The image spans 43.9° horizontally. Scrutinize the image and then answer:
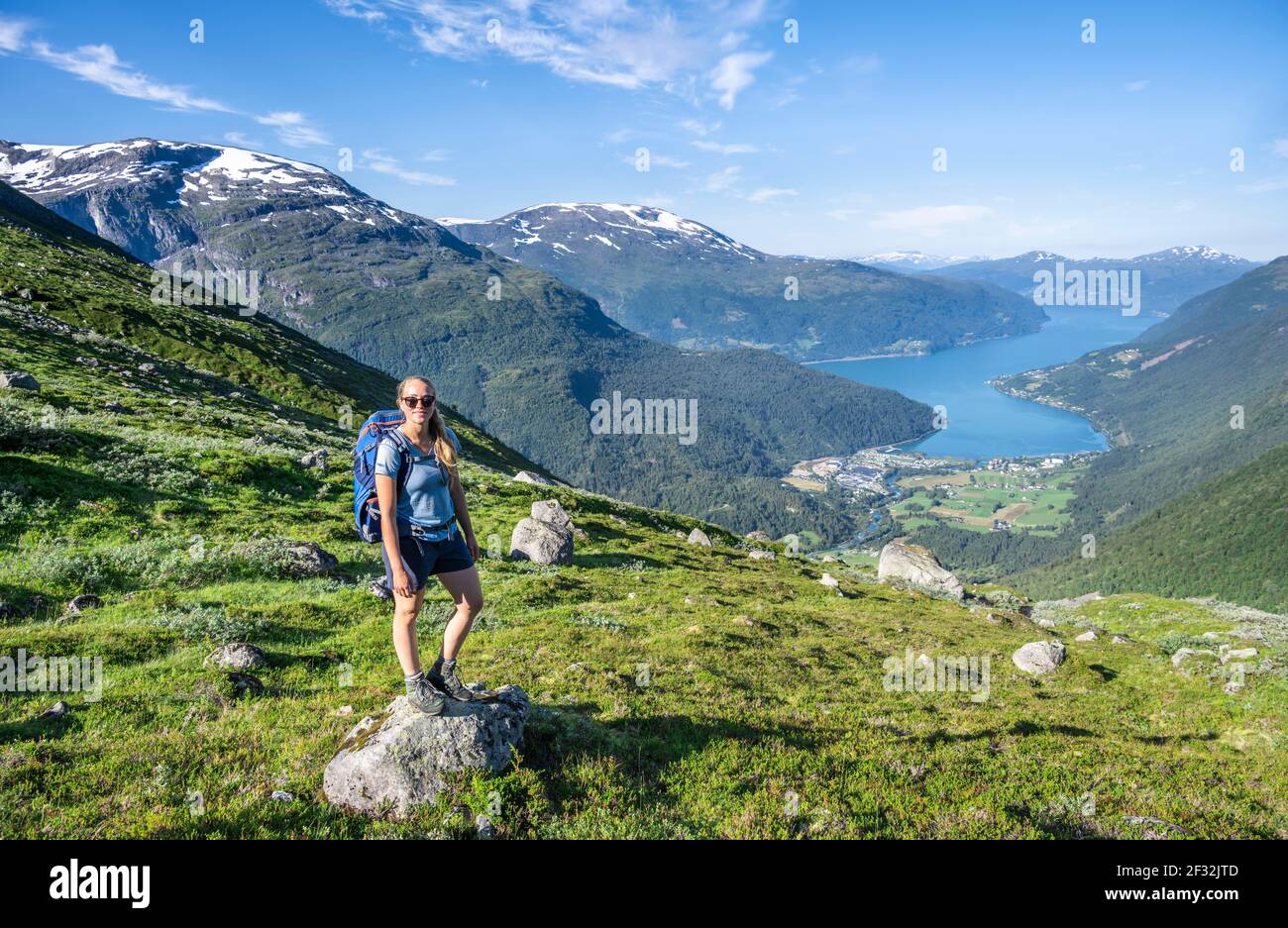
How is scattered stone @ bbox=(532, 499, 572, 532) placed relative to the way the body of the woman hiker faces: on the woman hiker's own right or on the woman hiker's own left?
on the woman hiker's own left

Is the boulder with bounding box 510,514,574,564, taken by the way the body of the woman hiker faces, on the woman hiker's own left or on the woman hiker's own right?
on the woman hiker's own left

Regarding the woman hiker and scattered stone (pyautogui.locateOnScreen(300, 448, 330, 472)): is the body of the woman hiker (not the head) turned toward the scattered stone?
no

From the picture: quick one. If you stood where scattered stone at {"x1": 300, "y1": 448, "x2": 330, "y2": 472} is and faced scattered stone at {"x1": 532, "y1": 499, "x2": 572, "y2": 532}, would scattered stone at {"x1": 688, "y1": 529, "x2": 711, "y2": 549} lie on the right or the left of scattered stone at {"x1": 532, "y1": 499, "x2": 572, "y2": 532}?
left

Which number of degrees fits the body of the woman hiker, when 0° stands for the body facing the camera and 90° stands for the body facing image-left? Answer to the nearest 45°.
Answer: approximately 315°

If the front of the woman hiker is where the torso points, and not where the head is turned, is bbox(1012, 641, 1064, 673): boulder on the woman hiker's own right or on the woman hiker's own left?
on the woman hiker's own left

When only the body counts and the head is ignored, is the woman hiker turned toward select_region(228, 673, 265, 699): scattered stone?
no

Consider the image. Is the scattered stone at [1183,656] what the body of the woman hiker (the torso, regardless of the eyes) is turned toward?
no

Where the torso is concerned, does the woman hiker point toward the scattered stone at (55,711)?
no
